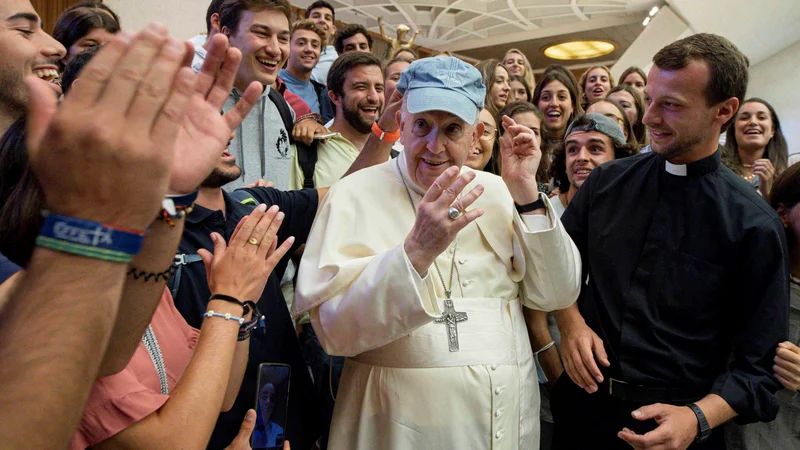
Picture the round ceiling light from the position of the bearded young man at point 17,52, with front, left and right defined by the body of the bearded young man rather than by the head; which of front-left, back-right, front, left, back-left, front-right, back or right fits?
front-left

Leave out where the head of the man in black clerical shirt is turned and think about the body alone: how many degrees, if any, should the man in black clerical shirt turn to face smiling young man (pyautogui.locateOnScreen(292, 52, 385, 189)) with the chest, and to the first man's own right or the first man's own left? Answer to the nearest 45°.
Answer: approximately 90° to the first man's own right

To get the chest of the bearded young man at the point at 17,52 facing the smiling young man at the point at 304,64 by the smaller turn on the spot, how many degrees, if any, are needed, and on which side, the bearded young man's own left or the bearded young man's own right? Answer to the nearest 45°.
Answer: approximately 45° to the bearded young man's own left

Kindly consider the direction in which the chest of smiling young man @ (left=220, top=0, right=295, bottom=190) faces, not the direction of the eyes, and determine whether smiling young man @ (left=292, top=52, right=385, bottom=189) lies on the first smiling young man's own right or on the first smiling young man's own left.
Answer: on the first smiling young man's own left

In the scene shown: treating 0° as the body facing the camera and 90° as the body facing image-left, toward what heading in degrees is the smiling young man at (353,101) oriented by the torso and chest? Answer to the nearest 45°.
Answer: approximately 315°

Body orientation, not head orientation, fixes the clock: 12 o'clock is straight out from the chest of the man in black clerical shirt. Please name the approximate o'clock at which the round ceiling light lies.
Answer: The round ceiling light is roughly at 4 o'clock from the man in black clerical shirt.

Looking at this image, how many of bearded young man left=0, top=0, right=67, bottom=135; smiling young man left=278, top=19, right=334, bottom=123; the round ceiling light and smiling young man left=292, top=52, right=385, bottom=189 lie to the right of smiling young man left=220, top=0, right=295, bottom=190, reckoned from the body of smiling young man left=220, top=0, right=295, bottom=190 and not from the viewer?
1

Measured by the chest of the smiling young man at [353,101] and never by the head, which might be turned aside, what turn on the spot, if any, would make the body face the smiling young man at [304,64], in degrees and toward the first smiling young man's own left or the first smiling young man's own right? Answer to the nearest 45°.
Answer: approximately 135° to the first smiling young man's own left

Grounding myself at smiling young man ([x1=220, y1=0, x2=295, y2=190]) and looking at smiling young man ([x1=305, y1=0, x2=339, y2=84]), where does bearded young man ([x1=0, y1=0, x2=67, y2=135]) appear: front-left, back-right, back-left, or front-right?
back-left

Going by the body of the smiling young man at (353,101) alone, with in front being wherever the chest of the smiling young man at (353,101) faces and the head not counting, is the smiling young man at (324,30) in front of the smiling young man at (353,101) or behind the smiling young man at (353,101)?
behind

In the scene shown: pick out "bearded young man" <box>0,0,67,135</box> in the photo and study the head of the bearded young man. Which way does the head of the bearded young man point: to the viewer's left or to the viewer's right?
to the viewer's right

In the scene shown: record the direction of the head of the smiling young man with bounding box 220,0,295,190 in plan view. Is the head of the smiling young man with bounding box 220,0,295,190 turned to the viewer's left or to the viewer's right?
to the viewer's right

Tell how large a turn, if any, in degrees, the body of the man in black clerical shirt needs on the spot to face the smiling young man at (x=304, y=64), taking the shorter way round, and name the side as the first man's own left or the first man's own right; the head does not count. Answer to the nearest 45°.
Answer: approximately 90° to the first man's own right

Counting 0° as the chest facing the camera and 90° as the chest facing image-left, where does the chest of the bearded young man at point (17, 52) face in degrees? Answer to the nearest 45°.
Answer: approximately 270°

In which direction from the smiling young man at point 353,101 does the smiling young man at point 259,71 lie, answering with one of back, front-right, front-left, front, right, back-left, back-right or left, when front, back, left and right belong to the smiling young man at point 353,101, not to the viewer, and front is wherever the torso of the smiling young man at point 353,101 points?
right
